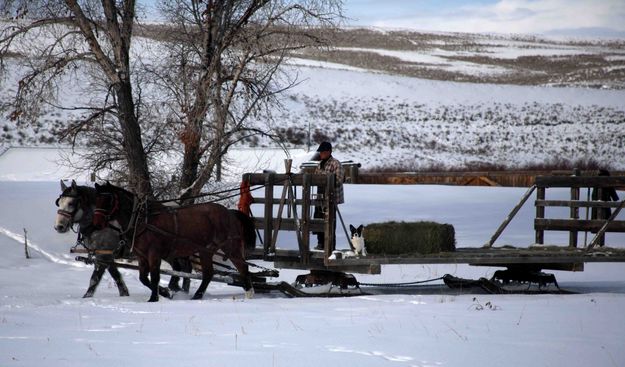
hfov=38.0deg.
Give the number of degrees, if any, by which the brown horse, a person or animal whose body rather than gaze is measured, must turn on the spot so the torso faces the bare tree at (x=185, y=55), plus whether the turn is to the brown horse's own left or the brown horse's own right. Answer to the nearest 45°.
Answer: approximately 90° to the brown horse's own right

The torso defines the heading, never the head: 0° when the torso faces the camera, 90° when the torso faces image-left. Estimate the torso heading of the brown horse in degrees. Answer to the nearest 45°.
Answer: approximately 90°

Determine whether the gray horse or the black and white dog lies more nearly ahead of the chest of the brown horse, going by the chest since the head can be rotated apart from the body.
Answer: the gray horse

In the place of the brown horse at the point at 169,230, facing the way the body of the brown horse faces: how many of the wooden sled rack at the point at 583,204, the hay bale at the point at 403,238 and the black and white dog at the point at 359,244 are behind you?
3

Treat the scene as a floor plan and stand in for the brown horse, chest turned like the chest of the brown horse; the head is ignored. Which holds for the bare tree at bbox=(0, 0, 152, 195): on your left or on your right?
on your right

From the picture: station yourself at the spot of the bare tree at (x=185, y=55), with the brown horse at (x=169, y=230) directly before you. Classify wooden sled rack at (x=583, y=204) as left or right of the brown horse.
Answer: left

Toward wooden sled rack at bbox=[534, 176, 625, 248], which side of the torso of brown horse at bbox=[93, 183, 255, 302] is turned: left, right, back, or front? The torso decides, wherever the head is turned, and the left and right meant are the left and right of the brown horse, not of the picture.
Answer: back

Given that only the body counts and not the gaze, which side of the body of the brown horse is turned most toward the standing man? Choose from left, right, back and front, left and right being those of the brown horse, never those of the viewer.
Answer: back

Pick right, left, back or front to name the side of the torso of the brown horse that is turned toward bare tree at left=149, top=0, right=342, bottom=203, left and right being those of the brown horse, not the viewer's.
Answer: right

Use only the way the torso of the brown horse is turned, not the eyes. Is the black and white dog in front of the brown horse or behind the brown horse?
behind
